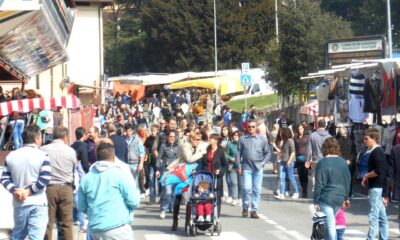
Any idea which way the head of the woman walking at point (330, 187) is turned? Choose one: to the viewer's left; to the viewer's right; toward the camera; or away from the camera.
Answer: away from the camera

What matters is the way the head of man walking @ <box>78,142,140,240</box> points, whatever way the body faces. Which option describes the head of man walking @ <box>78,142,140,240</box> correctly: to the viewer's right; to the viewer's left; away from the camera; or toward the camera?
away from the camera

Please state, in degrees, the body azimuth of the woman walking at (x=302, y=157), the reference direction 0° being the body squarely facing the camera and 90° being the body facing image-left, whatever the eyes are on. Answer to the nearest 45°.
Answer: approximately 0°

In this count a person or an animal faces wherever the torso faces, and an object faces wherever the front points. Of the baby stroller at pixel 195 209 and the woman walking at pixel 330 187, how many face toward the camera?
1

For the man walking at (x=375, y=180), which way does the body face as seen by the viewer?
to the viewer's left
